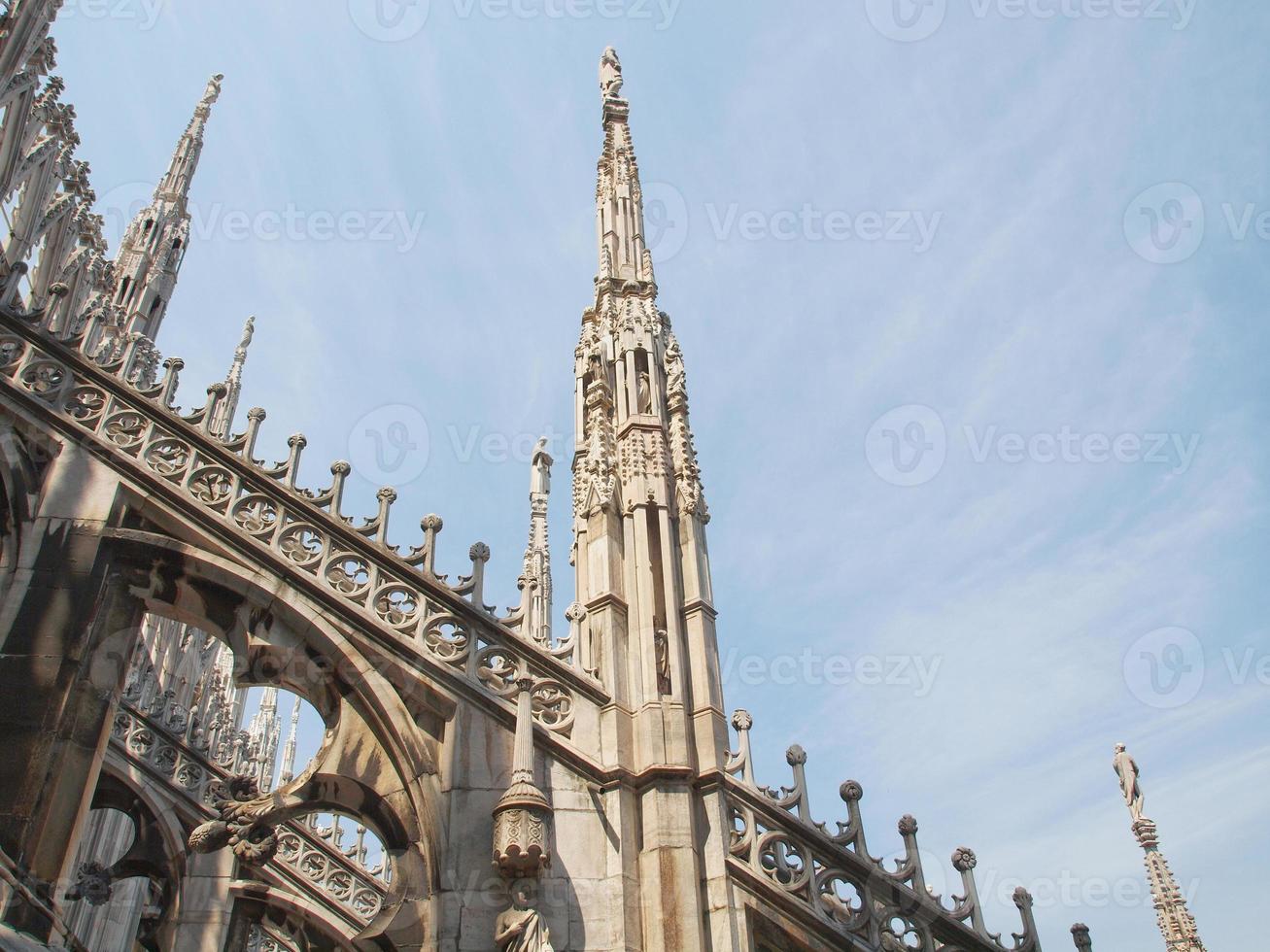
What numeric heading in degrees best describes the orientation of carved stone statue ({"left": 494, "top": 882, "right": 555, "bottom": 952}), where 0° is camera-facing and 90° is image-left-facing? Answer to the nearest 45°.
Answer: approximately 0°
